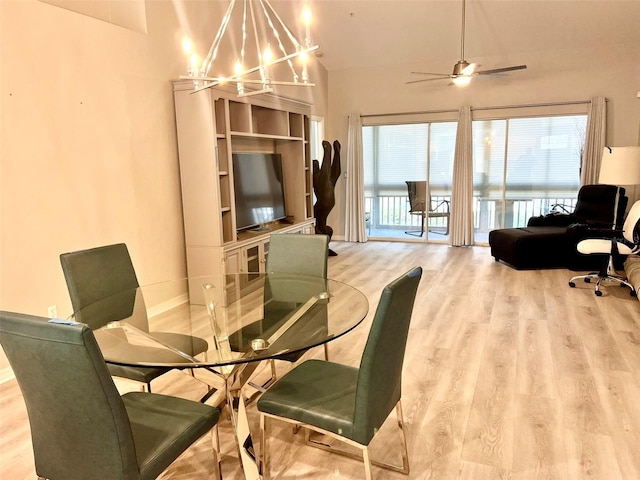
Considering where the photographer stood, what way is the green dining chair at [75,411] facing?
facing away from the viewer and to the right of the viewer

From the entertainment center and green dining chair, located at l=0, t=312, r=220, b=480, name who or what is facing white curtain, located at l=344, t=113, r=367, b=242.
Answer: the green dining chair

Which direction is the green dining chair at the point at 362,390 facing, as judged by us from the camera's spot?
facing away from the viewer and to the left of the viewer

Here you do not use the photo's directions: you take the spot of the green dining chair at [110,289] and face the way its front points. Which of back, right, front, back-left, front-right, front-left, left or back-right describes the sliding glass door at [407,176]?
left

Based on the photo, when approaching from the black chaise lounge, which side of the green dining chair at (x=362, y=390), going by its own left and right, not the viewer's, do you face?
right

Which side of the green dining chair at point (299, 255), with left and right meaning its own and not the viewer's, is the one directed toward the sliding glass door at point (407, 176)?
back

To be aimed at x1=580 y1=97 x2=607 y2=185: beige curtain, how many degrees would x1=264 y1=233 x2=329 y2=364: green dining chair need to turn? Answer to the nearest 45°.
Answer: approximately 180°

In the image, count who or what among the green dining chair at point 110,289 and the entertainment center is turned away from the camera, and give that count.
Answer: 0

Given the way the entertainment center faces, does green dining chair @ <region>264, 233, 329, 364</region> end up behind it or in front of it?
in front

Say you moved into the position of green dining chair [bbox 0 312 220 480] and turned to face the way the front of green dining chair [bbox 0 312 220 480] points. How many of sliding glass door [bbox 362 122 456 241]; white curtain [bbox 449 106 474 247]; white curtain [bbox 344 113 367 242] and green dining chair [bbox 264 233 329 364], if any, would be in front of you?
4

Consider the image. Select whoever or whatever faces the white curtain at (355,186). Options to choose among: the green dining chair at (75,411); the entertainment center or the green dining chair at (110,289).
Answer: the green dining chair at (75,411)

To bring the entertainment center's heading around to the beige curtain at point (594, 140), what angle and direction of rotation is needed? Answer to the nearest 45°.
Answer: approximately 45° to its left

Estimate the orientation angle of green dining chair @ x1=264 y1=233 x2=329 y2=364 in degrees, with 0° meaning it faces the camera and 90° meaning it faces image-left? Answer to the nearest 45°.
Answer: approximately 45°

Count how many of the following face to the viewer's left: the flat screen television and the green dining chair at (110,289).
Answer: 0

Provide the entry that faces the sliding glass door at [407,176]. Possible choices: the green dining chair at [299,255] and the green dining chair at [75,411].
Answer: the green dining chair at [75,411]
